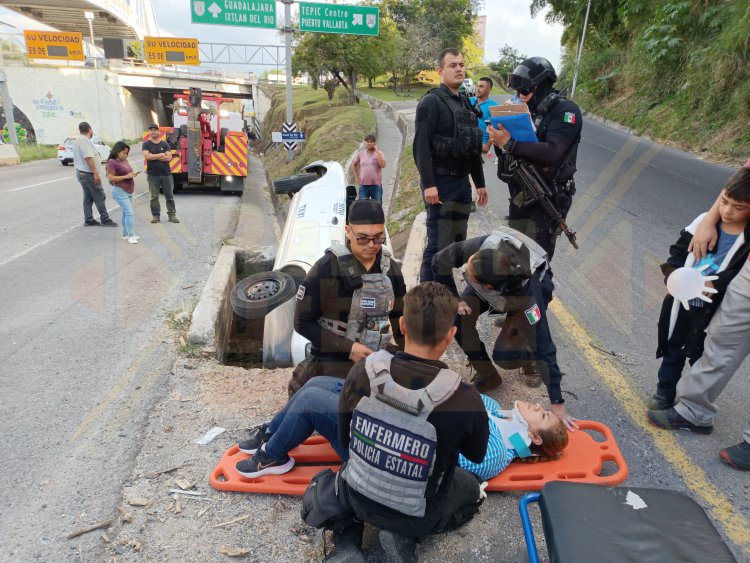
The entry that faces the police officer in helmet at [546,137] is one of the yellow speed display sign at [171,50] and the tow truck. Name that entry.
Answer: the yellow speed display sign

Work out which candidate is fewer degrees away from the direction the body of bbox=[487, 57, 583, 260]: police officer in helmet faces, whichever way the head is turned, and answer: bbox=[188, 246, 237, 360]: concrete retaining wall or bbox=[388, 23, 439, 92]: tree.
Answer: the concrete retaining wall

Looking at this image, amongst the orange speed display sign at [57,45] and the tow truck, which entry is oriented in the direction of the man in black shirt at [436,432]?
the orange speed display sign

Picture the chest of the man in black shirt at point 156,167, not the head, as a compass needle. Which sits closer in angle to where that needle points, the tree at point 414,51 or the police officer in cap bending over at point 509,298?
the police officer in cap bending over

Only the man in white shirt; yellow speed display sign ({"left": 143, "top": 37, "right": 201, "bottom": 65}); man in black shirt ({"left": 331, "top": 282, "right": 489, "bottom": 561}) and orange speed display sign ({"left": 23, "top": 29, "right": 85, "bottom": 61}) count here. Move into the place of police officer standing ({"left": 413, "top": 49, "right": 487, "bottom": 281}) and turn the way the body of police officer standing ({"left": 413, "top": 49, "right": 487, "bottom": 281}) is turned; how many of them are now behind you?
3

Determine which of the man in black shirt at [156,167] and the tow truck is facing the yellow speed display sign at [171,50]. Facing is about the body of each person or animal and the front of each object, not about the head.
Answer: the tow truck

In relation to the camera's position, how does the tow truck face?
facing away from the viewer

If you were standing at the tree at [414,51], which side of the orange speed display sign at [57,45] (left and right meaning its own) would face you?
left

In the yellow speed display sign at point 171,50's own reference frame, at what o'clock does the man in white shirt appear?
The man in white shirt is roughly at 12 o'clock from the yellow speed display sign.
